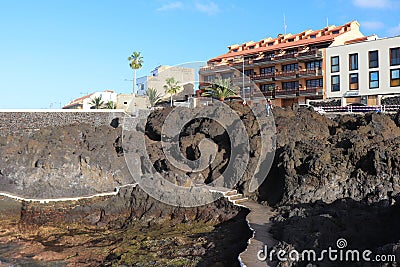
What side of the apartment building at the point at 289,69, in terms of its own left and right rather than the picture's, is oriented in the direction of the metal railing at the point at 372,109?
left

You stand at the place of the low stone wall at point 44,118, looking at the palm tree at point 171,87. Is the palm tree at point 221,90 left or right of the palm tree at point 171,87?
right

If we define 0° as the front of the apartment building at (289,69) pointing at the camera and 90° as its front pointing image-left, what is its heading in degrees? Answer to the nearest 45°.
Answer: approximately 45°

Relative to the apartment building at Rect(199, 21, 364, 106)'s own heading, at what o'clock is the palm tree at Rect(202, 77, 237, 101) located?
The palm tree is roughly at 12 o'clock from the apartment building.
